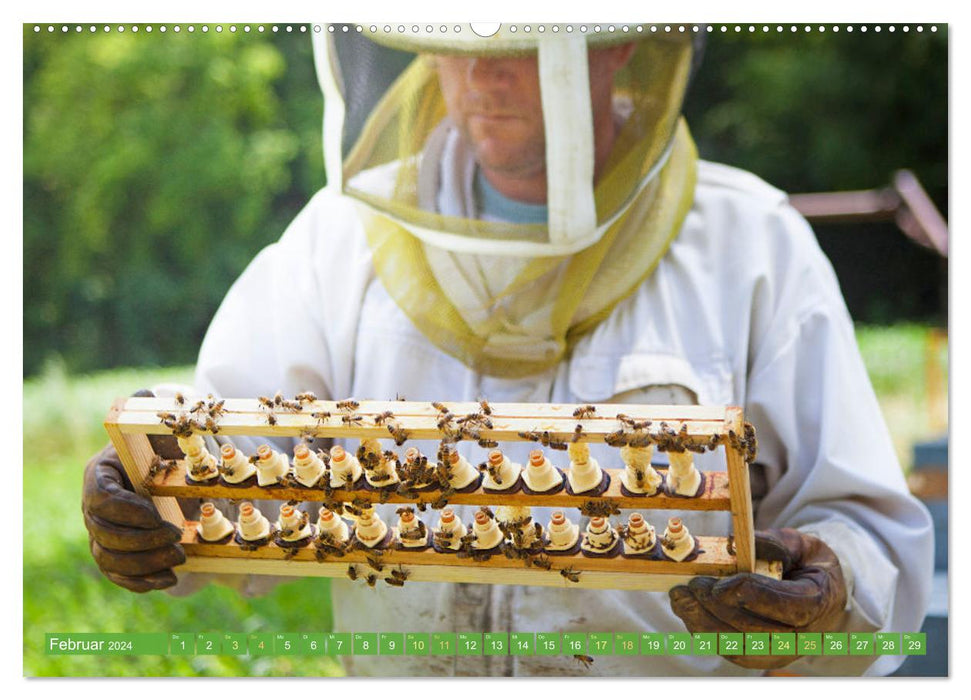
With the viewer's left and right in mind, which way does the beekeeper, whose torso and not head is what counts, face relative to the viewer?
facing the viewer

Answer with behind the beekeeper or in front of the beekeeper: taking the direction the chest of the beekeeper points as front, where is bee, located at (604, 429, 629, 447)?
in front

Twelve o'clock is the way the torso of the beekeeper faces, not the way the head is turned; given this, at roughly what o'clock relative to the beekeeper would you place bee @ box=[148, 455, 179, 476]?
The bee is roughly at 2 o'clock from the beekeeper.

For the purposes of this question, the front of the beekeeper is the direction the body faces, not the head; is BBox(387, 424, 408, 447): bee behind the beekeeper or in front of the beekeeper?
in front
